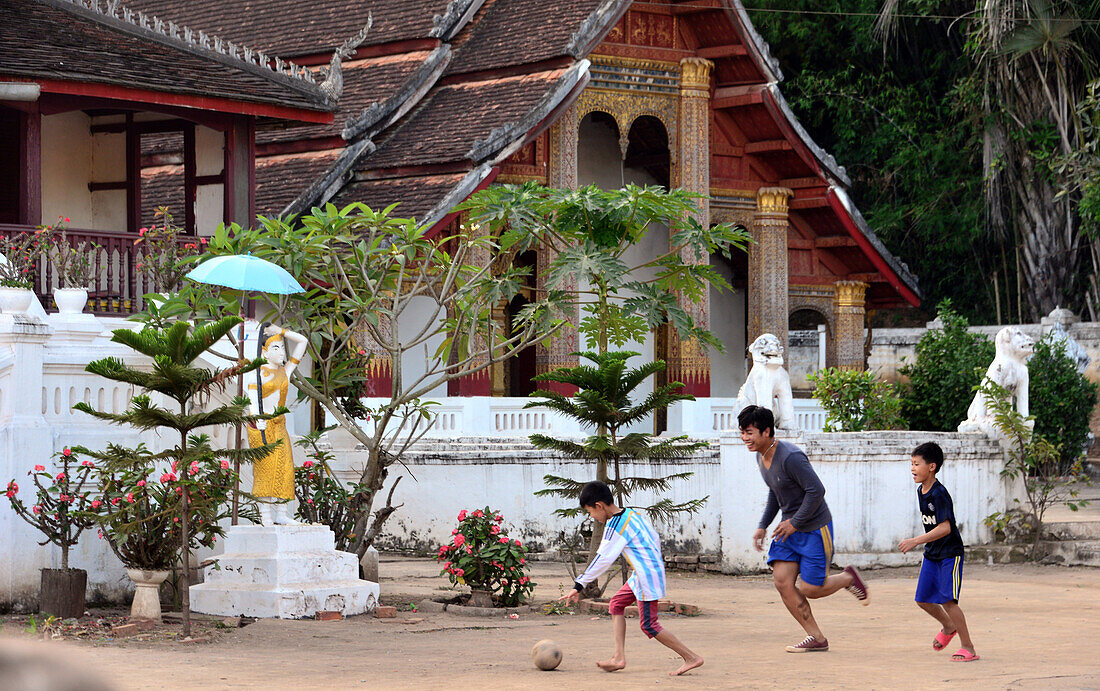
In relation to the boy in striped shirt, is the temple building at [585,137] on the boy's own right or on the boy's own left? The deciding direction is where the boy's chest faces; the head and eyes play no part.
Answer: on the boy's own right

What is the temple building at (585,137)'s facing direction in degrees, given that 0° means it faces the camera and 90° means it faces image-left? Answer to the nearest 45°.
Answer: approximately 315°

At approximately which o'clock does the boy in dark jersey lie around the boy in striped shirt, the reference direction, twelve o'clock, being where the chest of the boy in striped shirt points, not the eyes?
The boy in dark jersey is roughly at 5 o'clock from the boy in striped shirt.

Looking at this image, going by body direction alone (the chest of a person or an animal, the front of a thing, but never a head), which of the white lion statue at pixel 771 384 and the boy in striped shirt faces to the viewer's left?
the boy in striped shirt

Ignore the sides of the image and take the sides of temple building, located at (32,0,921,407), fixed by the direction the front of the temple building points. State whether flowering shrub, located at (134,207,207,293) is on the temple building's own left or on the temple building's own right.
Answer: on the temple building's own right

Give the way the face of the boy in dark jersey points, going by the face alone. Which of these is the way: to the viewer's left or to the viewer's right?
to the viewer's left

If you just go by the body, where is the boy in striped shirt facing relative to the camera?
to the viewer's left

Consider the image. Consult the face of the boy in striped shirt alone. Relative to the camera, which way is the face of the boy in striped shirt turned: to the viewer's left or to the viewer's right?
to the viewer's left
